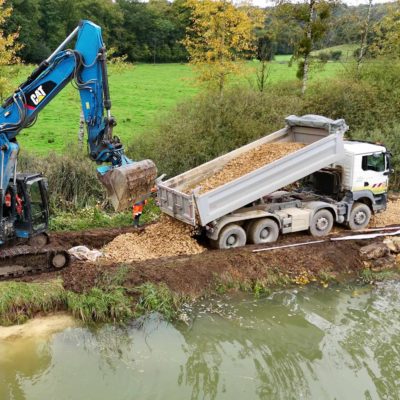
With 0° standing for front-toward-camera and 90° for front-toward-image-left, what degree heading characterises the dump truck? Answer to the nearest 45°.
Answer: approximately 225°

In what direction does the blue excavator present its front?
to the viewer's right

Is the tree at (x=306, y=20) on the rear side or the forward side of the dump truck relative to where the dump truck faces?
on the forward side

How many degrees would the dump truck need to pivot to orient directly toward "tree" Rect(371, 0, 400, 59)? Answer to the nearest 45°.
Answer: approximately 45° to its left

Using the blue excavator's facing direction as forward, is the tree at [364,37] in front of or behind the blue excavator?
in front

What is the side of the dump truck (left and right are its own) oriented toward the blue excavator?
back

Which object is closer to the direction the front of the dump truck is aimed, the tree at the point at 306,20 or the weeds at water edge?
the tree

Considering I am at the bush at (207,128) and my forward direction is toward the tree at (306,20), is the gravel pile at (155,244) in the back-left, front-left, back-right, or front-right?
back-right

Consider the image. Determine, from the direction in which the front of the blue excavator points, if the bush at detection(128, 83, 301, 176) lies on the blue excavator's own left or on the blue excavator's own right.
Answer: on the blue excavator's own left

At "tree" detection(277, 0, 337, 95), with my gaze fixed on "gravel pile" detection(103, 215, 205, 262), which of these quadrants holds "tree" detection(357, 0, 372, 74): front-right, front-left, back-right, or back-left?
back-left

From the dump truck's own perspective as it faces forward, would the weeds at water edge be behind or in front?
behind

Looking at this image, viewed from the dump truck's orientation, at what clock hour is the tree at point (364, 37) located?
The tree is roughly at 11 o'clock from the dump truck.

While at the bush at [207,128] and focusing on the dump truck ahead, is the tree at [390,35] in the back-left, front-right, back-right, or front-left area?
back-left

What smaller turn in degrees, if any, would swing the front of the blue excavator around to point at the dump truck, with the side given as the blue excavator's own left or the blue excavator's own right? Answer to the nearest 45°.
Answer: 0° — it already faces it
